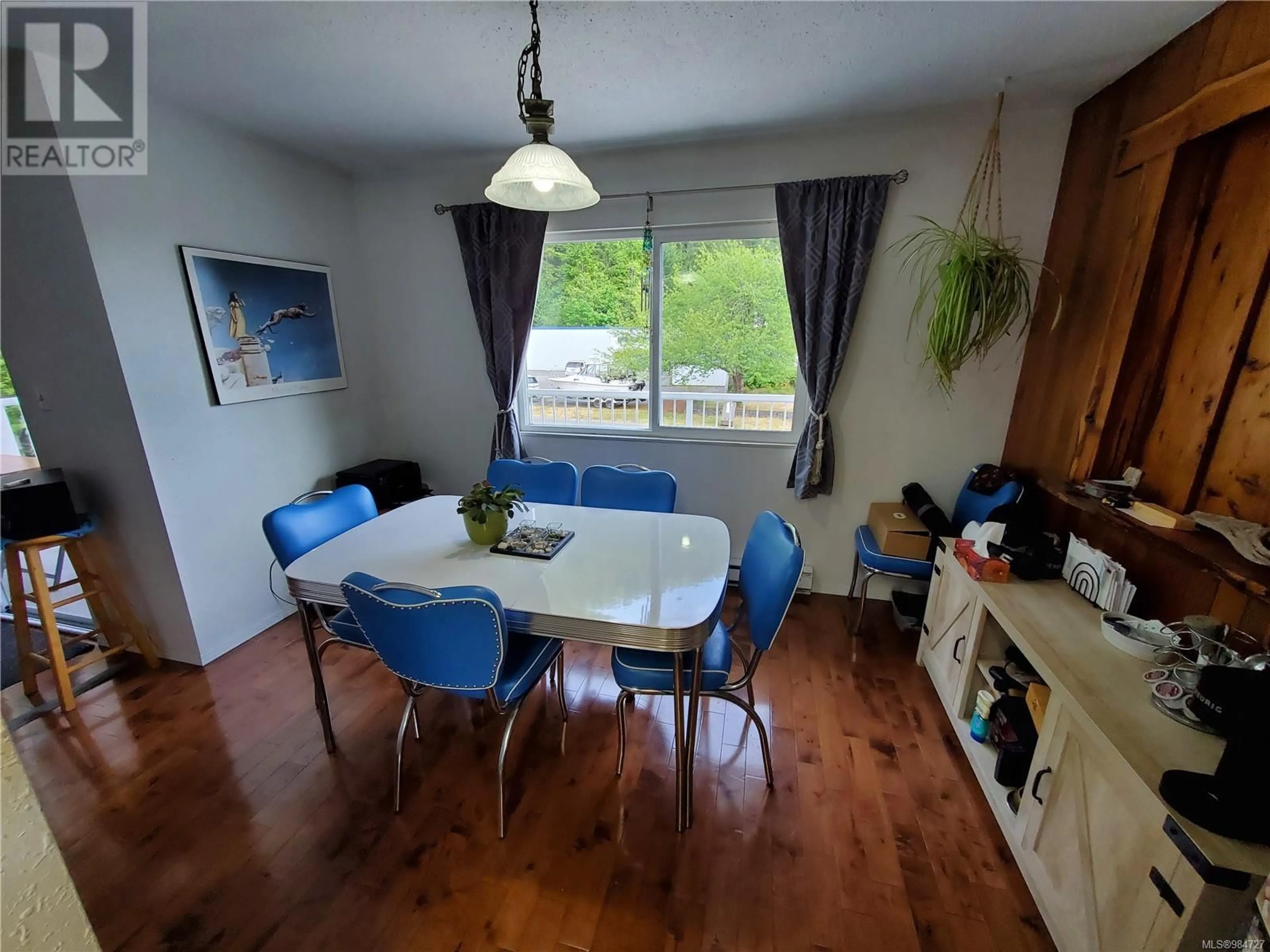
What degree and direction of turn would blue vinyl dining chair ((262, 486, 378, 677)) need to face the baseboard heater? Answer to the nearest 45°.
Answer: approximately 45° to its left

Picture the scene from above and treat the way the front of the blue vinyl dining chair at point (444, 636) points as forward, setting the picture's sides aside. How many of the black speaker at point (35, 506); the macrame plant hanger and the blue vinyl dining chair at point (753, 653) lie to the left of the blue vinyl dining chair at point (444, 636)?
1

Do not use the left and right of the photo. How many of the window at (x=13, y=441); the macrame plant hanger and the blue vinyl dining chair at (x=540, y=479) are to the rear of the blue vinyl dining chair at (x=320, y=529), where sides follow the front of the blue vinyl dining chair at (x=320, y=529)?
1

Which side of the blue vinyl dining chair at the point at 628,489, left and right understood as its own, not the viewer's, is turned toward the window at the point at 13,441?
right

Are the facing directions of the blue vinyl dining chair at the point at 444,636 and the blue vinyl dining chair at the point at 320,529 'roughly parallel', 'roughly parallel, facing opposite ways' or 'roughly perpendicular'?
roughly perpendicular

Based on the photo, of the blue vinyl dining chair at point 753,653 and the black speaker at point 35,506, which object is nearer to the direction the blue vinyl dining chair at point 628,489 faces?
the blue vinyl dining chair

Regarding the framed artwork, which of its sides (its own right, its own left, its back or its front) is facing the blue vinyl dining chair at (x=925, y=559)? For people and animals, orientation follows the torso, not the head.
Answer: front

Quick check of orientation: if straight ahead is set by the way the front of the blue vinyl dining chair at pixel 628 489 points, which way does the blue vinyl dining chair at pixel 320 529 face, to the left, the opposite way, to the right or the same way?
to the left

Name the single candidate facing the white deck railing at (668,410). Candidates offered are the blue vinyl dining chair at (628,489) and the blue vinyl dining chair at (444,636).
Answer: the blue vinyl dining chair at (444,636)

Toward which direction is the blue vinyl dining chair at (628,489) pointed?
toward the camera

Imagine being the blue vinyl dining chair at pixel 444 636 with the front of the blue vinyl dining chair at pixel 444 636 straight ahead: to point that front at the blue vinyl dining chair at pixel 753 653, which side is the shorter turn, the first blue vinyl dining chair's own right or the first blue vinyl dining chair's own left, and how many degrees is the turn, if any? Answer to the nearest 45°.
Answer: approximately 45° to the first blue vinyl dining chair's own right

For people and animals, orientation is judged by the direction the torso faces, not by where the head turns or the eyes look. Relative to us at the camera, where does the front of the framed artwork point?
facing the viewer and to the right of the viewer

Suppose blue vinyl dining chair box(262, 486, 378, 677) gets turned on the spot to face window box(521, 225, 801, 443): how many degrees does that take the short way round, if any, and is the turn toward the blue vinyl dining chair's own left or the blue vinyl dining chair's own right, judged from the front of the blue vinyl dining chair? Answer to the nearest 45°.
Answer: approximately 45° to the blue vinyl dining chair's own left

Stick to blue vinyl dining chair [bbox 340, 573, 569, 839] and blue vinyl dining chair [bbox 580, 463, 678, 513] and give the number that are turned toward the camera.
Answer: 1

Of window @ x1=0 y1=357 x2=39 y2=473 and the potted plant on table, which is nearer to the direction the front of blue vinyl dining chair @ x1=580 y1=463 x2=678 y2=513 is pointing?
the potted plant on table

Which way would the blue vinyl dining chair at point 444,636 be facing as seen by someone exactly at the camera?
facing away from the viewer and to the right of the viewer

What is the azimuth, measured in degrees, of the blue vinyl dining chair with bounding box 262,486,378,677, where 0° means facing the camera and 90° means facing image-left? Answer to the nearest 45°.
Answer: approximately 315°
